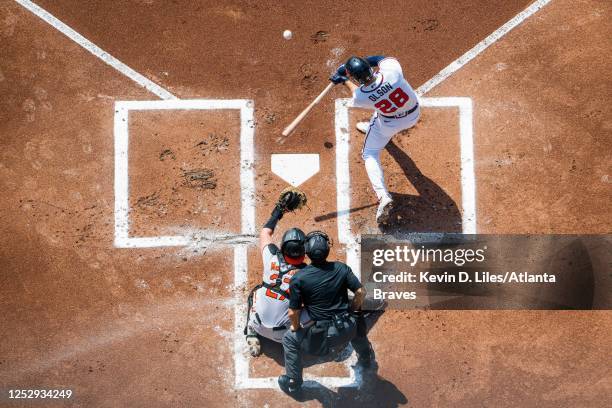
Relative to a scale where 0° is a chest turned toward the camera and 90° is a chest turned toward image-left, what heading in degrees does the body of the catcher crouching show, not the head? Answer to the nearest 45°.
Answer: approximately 180°

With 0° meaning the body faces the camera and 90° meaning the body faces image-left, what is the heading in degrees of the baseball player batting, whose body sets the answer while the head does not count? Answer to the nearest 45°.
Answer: approximately 135°

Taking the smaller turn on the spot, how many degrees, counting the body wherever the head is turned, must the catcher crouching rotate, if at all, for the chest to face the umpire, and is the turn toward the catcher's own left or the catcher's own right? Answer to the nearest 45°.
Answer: approximately 135° to the catcher's own right

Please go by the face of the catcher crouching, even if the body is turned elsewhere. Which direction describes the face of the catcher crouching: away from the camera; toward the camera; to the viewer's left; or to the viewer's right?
away from the camera

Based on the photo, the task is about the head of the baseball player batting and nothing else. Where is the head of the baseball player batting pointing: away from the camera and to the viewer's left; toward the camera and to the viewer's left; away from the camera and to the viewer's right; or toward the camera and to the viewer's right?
away from the camera and to the viewer's left
